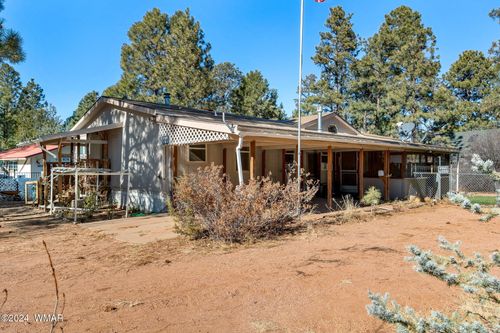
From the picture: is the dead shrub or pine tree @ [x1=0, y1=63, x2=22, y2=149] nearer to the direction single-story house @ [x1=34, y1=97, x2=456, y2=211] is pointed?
the dead shrub

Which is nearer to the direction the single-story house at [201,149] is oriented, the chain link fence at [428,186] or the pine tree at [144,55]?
the chain link fence

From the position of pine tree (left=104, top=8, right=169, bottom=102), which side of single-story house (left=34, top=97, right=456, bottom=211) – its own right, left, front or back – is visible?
back

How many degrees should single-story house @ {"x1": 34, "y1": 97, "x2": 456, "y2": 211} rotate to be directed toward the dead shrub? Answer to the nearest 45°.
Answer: approximately 45° to its right

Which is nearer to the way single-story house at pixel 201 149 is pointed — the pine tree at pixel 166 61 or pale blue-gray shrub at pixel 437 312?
the pale blue-gray shrub

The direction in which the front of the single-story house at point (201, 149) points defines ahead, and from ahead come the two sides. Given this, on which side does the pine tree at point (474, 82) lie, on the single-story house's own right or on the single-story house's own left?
on the single-story house's own left

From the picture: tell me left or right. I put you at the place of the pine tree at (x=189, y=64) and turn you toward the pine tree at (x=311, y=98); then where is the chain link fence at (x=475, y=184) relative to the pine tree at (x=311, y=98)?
right

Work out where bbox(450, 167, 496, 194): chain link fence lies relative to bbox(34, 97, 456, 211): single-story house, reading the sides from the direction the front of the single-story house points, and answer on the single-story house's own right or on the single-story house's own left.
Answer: on the single-story house's own left

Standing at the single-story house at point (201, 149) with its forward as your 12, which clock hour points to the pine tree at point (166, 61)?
The pine tree is roughly at 7 o'clock from the single-story house.

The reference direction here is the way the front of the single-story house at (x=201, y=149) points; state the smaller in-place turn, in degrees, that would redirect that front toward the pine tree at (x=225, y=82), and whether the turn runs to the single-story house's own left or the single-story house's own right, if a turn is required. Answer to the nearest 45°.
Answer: approximately 135° to the single-story house's own left

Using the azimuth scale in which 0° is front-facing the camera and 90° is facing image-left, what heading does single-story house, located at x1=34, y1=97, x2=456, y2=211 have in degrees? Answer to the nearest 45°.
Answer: approximately 315°

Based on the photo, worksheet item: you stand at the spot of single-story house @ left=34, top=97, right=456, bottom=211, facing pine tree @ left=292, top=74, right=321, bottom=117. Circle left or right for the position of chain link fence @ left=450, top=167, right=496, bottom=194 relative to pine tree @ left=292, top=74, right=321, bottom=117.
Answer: right
